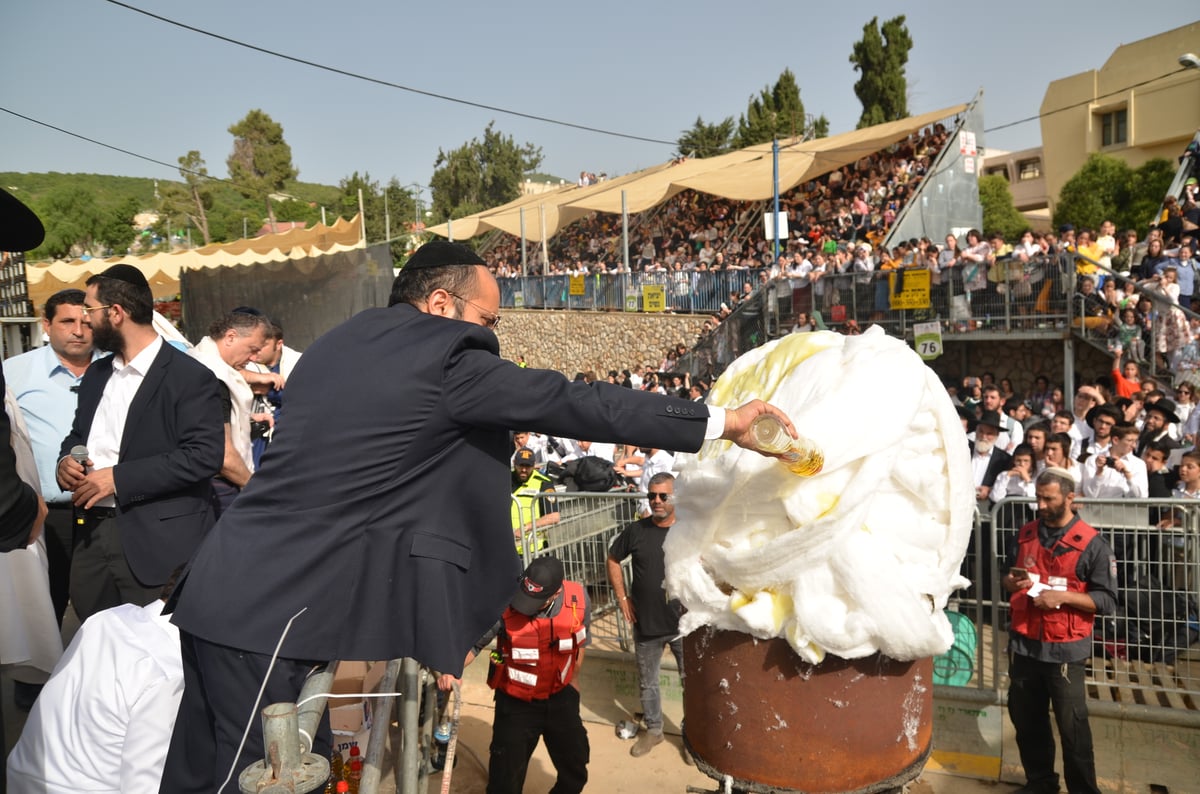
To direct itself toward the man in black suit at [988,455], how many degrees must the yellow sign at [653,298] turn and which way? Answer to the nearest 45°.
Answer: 0° — it already faces them

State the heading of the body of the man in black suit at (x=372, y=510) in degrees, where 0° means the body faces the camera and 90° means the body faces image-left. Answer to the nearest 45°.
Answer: approximately 225°

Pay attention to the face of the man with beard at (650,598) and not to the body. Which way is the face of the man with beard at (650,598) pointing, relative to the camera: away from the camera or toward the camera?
toward the camera

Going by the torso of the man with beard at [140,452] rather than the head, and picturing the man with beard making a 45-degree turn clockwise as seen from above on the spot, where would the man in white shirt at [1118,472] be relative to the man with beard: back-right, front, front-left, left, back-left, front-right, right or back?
back

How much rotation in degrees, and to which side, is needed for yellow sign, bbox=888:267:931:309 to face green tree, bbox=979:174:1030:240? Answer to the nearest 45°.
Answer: approximately 180°

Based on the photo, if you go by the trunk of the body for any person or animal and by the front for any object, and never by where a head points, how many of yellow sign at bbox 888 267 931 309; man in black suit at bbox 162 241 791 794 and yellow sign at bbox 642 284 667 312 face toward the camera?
2

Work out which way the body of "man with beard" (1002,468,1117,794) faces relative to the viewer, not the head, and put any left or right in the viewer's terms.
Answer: facing the viewer and to the left of the viewer

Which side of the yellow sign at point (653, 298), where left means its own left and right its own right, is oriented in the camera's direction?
front

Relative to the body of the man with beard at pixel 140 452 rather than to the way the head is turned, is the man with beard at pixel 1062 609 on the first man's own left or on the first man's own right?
on the first man's own left

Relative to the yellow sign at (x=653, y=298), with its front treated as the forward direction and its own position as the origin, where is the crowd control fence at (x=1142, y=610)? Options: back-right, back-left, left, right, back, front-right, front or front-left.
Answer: front

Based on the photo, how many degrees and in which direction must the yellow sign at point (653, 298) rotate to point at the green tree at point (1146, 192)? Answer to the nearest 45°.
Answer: approximately 135° to its left

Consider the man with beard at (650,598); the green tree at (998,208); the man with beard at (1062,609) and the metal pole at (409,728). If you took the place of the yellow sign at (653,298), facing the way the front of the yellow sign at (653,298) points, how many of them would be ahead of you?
3

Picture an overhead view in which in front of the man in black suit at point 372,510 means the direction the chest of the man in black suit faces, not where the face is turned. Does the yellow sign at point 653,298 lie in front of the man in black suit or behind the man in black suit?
in front

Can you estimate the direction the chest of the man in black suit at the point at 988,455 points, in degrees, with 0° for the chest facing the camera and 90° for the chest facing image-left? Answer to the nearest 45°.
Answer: approximately 45°

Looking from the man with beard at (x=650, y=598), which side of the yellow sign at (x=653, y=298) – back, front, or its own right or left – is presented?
front

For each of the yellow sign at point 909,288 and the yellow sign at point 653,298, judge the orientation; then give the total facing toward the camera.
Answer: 2

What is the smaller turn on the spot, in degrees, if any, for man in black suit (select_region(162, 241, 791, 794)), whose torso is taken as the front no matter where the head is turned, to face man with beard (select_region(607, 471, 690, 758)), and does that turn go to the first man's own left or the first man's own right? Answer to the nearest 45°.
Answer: approximately 45° to the first man's own left

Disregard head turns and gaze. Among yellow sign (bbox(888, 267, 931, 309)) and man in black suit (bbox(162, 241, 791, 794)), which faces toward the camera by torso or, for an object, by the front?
the yellow sign

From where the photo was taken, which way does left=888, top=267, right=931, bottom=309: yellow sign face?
toward the camera
